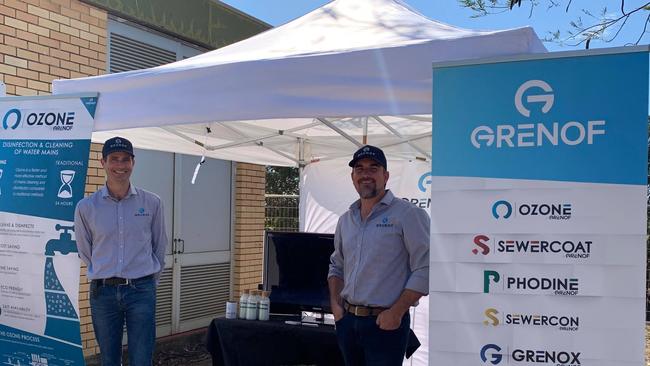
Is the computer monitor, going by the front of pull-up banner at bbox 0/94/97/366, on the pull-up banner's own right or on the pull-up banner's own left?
on the pull-up banner's own left

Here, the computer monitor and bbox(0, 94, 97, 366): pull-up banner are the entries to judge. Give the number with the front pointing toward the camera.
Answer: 2

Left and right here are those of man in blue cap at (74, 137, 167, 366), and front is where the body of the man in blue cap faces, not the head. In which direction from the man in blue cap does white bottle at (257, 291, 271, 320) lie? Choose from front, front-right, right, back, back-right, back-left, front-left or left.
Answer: left

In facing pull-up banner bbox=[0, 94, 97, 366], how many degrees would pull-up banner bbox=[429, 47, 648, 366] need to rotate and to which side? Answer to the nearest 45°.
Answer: approximately 90° to its right

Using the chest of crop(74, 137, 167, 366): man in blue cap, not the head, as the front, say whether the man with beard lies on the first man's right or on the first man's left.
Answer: on the first man's left

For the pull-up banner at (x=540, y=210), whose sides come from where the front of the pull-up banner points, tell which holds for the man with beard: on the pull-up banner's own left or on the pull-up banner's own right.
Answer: on the pull-up banner's own right

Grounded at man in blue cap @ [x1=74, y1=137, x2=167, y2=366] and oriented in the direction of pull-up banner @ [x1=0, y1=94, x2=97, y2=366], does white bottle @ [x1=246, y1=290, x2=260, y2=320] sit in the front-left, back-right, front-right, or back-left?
back-right

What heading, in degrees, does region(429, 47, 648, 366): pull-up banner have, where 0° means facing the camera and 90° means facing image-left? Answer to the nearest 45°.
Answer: approximately 0°

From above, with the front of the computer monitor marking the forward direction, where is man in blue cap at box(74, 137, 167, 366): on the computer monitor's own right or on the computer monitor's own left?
on the computer monitor's own right

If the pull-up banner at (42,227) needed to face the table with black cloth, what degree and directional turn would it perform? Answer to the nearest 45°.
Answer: approximately 90° to its left
